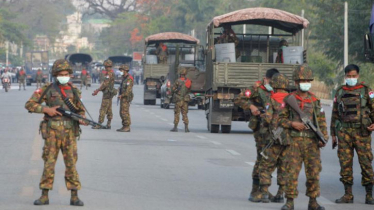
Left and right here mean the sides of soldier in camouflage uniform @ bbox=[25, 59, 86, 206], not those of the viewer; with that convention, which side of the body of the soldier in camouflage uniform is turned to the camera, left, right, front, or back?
front

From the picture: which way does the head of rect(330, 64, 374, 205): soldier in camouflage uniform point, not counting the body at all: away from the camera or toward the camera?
toward the camera

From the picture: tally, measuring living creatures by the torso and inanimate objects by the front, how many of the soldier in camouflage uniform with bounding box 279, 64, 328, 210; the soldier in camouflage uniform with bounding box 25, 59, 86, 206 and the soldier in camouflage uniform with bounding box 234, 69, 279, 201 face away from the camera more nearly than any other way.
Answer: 0

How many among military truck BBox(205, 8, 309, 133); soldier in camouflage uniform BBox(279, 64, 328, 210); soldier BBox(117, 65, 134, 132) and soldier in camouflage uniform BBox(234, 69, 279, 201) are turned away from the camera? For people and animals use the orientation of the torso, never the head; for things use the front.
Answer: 1

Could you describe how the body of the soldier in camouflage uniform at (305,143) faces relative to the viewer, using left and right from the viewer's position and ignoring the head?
facing the viewer

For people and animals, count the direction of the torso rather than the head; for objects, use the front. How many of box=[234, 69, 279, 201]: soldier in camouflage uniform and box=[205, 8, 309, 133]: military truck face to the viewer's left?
0

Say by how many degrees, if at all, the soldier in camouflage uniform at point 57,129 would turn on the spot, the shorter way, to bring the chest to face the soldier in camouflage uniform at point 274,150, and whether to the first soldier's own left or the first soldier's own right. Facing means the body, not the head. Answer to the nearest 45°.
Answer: approximately 90° to the first soldier's own left

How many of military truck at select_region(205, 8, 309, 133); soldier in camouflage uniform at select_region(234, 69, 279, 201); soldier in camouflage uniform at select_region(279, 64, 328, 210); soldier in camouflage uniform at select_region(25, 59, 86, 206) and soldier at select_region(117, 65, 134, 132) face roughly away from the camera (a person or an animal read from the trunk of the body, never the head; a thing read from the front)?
1

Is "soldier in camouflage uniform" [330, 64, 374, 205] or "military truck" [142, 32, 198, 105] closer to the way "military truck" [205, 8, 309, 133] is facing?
the military truck

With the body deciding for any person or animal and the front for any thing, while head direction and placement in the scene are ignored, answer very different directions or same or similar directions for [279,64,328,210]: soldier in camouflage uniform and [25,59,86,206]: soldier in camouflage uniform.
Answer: same or similar directions

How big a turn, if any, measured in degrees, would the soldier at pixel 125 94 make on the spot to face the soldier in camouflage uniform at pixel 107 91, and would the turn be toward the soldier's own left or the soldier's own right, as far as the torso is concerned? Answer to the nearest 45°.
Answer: approximately 45° to the soldier's own right

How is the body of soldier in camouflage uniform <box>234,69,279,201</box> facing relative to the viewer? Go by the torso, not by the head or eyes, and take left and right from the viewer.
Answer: facing the viewer and to the right of the viewer

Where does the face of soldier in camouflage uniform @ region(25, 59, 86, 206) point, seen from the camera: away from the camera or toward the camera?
toward the camera

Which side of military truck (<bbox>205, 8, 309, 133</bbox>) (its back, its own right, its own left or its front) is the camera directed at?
back
